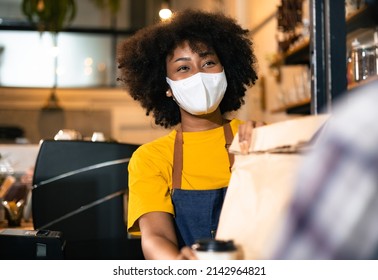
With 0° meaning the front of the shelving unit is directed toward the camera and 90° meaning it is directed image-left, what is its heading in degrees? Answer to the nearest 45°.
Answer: approximately 45°

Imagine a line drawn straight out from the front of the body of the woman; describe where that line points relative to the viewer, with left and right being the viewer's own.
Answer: facing the viewer and to the right of the viewer

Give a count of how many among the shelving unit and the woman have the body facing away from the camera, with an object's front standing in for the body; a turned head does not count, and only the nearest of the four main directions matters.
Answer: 0

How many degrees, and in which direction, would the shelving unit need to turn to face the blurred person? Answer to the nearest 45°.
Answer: approximately 45° to its left

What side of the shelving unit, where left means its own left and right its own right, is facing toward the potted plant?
right

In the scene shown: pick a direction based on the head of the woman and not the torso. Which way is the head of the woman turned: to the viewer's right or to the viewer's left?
to the viewer's right

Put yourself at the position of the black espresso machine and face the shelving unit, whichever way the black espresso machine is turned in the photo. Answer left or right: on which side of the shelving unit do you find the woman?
right

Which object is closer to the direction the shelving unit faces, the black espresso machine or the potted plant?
the black espresso machine
